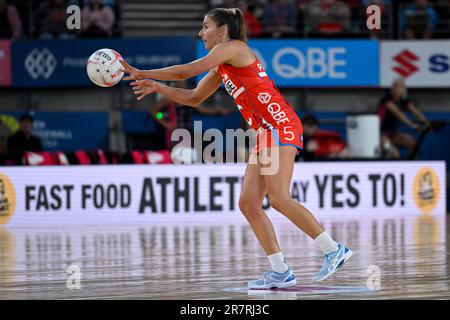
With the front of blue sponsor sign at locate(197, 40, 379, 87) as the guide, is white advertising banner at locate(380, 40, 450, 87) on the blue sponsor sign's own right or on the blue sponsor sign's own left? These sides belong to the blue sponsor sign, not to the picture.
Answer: on the blue sponsor sign's own left

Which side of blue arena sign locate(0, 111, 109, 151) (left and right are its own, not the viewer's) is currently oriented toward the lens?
front

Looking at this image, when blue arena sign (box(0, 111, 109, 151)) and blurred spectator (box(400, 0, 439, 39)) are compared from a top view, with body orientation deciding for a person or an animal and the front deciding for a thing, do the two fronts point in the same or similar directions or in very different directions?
same or similar directions

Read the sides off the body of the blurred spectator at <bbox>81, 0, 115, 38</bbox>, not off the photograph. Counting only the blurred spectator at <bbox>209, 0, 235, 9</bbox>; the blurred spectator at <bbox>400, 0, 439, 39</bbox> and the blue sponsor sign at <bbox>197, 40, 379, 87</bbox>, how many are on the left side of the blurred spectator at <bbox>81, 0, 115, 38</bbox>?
3

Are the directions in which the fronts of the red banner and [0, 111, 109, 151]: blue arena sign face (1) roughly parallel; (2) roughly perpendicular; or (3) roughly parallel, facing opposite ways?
roughly parallel

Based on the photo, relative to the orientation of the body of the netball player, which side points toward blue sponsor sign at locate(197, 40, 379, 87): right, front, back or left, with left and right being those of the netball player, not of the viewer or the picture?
right

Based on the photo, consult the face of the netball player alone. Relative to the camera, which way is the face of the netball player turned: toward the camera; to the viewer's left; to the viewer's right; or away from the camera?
to the viewer's left

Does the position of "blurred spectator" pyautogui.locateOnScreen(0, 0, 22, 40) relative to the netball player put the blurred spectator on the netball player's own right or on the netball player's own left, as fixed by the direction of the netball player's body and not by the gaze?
on the netball player's own right

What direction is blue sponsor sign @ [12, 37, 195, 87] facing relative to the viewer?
toward the camera

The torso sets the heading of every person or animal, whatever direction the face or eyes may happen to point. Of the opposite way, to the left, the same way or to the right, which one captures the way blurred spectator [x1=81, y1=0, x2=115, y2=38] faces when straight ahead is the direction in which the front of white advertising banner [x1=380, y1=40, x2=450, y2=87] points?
the same way

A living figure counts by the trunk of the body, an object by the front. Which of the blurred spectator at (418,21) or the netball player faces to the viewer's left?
the netball player

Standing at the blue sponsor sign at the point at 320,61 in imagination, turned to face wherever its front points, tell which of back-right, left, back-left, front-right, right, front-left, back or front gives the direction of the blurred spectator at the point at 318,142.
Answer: front

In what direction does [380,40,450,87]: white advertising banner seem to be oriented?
toward the camera

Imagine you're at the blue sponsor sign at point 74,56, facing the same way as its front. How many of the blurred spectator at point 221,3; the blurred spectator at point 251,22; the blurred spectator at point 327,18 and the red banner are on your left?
3

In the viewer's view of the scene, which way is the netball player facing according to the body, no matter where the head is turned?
to the viewer's left
